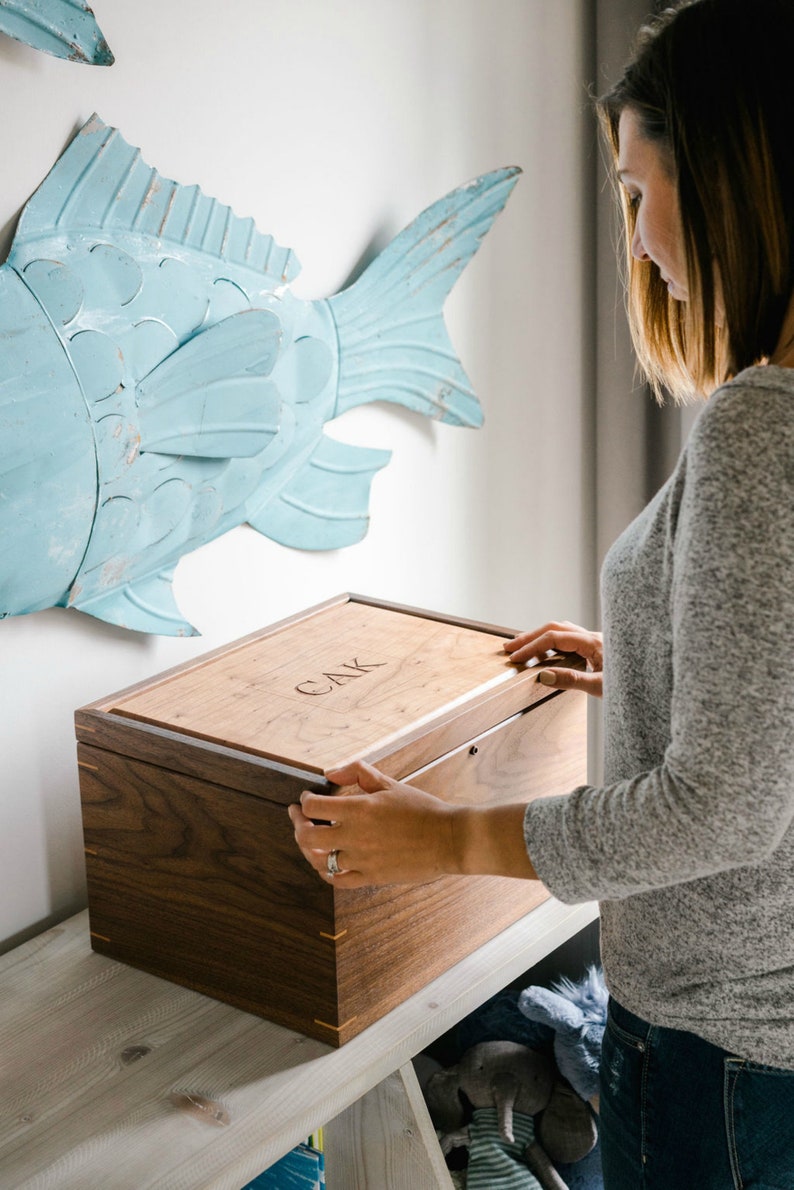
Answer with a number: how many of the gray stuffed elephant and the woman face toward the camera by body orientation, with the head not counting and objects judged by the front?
1

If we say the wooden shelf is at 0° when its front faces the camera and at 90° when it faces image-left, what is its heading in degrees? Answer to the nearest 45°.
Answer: approximately 315°

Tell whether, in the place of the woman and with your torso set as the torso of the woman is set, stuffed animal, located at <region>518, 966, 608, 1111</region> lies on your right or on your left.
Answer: on your right

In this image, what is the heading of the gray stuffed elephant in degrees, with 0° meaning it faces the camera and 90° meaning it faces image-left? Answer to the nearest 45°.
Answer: approximately 0°

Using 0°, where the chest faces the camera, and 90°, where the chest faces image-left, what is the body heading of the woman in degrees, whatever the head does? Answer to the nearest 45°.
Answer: approximately 90°
